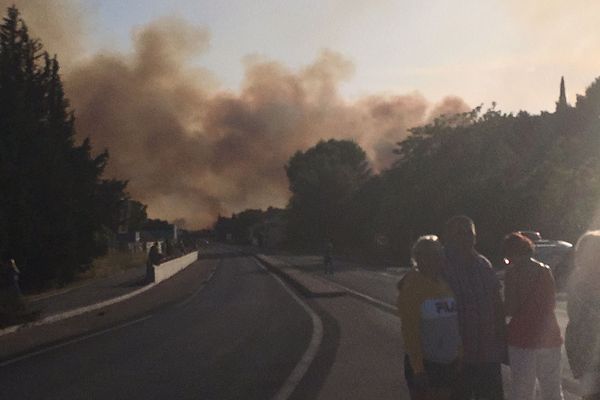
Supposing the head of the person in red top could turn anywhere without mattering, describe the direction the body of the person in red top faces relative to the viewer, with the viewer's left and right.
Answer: facing away from the viewer and to the left of the viewer

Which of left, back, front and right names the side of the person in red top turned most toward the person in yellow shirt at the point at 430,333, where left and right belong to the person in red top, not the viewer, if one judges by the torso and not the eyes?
left

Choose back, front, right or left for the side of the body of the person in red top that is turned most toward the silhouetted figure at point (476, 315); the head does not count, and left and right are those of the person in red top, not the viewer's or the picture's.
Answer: left

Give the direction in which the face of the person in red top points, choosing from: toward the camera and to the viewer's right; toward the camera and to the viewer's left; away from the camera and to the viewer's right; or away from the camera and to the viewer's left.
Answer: away from the camera and to the viewer's left
